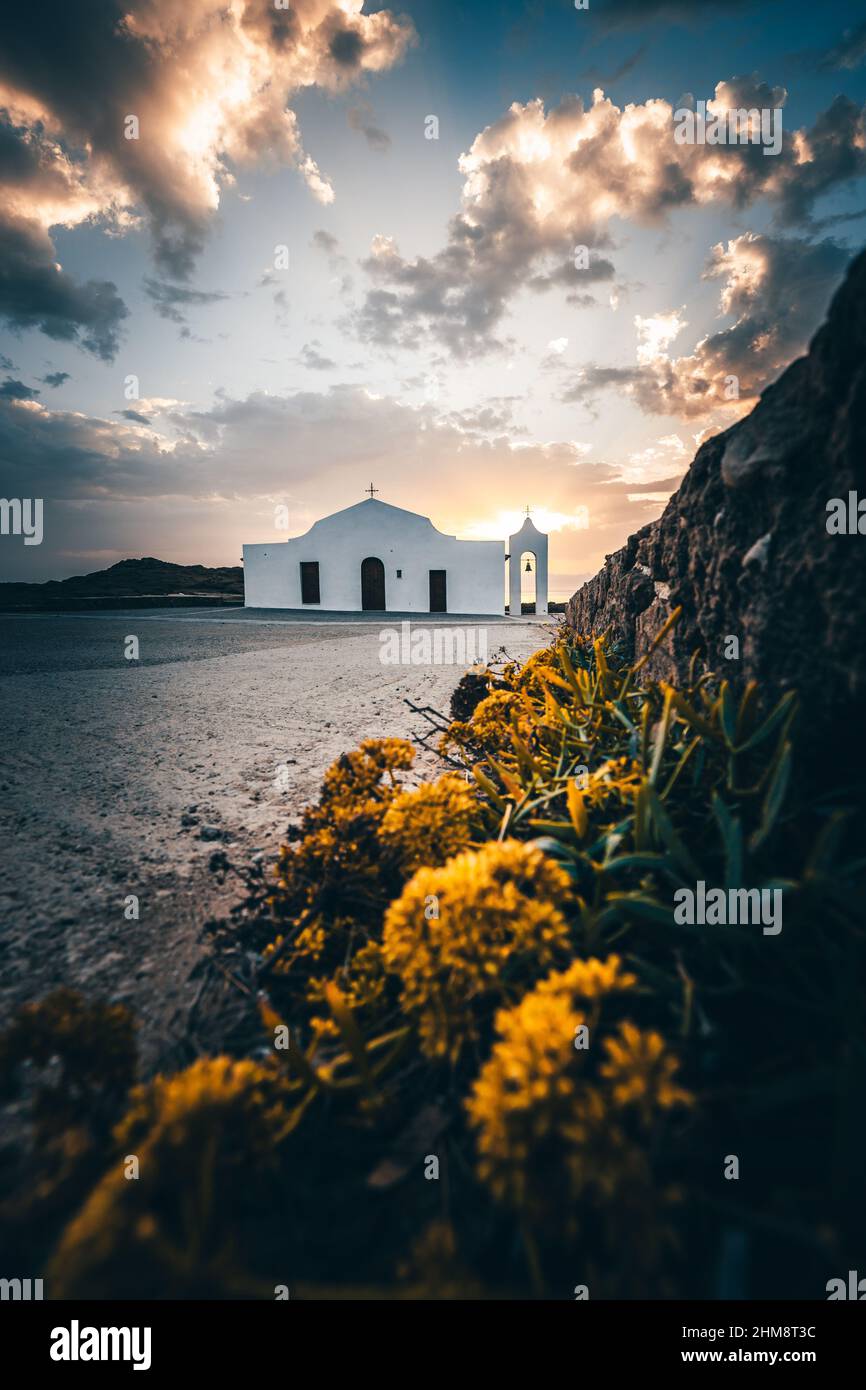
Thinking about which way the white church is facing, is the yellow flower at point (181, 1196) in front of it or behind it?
in front

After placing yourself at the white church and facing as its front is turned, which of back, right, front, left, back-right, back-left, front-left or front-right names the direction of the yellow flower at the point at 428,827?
front

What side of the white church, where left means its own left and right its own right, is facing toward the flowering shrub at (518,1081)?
front

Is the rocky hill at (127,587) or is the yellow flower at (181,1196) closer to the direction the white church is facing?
the yellow flower

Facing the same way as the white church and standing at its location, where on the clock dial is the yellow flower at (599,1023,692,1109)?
The yellow flower is roughly at 12 o'clock from the white church.

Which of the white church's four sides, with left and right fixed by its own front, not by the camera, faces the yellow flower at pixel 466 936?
front

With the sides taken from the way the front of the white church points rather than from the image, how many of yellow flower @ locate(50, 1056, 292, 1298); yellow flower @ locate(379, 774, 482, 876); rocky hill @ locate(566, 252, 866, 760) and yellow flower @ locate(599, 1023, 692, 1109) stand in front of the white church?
4

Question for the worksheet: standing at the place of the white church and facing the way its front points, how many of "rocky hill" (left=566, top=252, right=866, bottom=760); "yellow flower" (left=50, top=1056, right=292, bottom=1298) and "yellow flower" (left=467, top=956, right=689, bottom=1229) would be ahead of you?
3

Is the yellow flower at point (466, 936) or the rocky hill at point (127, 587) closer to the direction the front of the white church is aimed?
the yellow flower

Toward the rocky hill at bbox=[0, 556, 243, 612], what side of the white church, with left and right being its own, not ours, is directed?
back

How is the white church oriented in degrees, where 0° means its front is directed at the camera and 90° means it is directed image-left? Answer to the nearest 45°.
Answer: approximately 0°

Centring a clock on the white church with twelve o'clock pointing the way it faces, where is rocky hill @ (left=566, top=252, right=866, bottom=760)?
The rocky hill is roughly at 12 o'clock from the white church.
